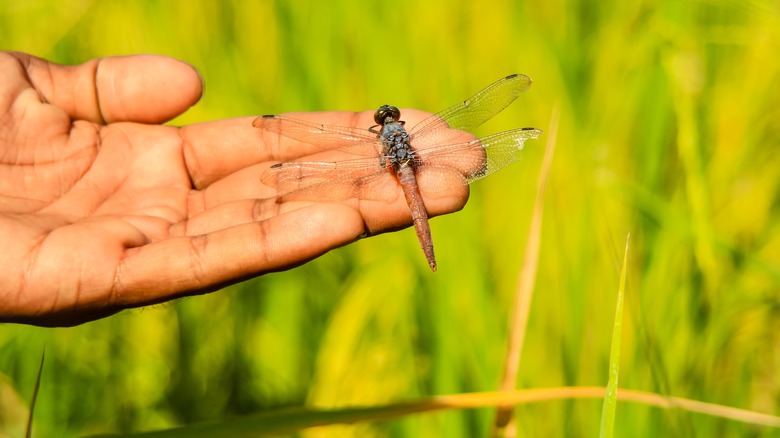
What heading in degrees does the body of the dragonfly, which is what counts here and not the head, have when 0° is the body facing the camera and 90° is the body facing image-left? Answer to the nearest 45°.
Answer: approximately 180°
